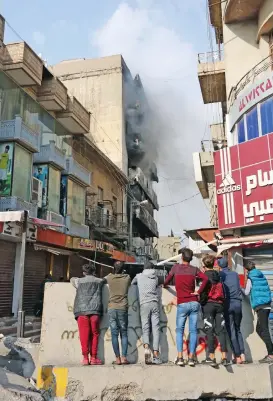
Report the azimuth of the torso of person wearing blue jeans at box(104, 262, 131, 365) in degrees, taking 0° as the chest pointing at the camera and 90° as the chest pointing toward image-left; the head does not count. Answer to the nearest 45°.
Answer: approximately 180°

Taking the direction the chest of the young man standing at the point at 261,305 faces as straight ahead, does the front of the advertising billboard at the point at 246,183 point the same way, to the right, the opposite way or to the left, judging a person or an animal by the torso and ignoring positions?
to the left

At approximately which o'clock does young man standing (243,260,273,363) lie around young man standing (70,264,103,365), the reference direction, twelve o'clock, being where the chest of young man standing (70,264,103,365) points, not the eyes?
young man standing (243,260,273,363) is roughly at 3 o'clock from young man standing (70,264,103,365).

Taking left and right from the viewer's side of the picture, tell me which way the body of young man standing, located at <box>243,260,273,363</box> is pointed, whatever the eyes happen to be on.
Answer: facing away from the viewer and to the left of the viewer

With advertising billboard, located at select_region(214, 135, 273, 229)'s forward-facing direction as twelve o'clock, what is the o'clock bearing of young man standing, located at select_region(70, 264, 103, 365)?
The young man standing is roughly at 11 o'clock from the advertising billboard.

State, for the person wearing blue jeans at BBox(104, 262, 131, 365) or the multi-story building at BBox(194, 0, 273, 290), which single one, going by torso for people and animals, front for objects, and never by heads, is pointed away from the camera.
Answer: the person wearing blue jeans

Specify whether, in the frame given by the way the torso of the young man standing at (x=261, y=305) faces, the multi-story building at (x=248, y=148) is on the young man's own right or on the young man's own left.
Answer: on the young man's own right

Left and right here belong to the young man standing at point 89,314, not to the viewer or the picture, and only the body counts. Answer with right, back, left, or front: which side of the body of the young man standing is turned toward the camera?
back

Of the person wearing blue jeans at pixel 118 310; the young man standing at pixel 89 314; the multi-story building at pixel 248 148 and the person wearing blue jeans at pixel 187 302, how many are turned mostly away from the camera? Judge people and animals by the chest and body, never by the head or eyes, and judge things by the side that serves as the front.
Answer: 3

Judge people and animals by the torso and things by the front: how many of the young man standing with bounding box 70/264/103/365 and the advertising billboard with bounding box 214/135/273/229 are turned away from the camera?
1

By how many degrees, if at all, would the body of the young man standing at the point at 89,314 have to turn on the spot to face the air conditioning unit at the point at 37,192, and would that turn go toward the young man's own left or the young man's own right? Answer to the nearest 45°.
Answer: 0° — they already face it

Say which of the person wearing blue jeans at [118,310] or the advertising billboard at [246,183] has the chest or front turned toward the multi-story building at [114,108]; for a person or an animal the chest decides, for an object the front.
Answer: the person wearing blue jeans

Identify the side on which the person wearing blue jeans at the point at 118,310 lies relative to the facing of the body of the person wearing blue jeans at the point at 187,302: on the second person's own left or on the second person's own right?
on the second person's own left

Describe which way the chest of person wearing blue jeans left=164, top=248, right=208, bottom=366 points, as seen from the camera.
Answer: away from the camera
